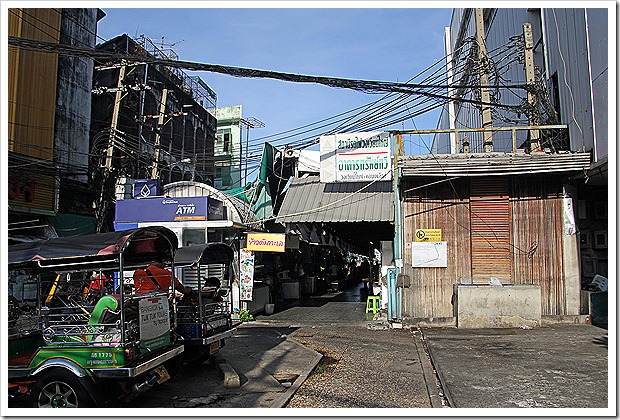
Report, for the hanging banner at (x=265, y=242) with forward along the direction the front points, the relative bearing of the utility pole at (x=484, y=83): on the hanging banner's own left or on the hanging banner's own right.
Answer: on the hanging banner's own left

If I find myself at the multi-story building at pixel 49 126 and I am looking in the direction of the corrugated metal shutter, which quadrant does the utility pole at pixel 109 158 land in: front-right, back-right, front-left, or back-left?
front-left

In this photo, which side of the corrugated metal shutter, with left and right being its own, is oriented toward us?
front

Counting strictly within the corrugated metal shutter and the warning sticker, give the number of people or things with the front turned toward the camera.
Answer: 2

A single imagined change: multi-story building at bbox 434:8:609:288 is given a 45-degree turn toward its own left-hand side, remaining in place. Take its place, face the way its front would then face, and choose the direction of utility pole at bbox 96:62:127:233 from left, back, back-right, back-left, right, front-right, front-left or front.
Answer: right

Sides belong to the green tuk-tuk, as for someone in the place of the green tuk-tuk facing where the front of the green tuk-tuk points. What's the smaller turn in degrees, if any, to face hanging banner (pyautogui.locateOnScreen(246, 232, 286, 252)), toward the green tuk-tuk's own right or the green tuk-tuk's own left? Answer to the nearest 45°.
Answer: approximately 90° to the green tuk-tuk's own right

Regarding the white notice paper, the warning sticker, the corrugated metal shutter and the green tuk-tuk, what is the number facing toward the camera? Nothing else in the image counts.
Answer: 3

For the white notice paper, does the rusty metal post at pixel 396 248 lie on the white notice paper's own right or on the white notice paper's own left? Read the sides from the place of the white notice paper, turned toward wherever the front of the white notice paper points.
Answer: on the white notice paper's own right

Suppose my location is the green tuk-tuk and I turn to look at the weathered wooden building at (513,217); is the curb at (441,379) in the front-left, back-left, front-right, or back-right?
front-right

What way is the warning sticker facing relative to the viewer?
toward the camera

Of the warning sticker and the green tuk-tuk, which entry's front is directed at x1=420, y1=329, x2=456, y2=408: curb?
the warning sticker

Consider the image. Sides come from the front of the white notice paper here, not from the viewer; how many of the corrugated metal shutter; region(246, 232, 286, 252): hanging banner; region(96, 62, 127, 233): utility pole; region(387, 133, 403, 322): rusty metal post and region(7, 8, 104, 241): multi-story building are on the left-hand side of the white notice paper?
1

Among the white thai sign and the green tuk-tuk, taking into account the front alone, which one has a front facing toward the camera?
the white thai sign

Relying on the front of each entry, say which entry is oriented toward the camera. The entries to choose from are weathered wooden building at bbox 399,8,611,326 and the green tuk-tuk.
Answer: the weathered wooden building

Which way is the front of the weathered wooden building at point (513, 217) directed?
toward the camera

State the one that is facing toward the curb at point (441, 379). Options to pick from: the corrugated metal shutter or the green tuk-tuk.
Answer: the corrugated metal shutter

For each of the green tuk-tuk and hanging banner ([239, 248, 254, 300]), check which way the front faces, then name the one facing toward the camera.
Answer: the hanging banner

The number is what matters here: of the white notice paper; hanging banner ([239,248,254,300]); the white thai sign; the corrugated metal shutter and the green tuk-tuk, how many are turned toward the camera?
4
